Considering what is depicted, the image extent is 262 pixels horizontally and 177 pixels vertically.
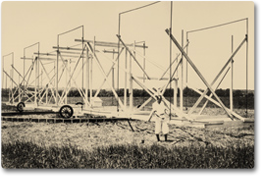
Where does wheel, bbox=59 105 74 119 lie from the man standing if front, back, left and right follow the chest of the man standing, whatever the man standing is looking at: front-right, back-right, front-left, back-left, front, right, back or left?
back-right

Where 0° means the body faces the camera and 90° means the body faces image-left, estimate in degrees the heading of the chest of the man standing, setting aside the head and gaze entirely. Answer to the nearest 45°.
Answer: approximately 0°
